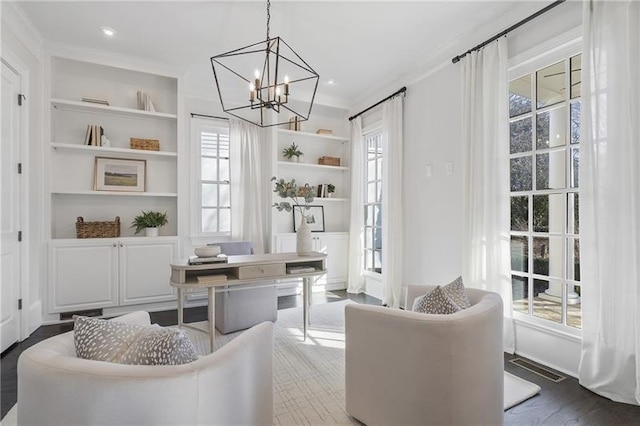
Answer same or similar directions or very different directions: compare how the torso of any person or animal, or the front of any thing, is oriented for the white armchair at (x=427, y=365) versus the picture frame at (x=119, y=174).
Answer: very different directions

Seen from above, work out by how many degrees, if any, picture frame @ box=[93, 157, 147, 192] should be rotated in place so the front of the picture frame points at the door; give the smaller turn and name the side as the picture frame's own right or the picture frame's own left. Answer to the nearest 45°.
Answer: approximately 45° to the picture frame's own right

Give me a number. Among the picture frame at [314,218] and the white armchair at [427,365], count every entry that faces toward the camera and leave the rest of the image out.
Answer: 1

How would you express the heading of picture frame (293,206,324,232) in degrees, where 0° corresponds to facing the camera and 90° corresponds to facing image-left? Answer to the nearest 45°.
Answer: approximately 0°

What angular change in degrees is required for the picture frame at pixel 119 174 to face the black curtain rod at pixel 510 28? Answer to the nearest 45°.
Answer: approximately 45° to its left

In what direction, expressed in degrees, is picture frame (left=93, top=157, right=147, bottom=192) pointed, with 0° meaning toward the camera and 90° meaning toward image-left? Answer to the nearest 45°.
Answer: approximately 0°

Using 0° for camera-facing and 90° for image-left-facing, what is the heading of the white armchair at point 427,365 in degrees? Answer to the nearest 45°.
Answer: approximately 135°

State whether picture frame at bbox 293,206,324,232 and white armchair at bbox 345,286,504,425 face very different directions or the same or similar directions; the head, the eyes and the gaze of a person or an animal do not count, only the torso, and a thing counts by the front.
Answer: very different directions

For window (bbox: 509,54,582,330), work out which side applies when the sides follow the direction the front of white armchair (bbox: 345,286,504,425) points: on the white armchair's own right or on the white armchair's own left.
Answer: on the white armchair's own right

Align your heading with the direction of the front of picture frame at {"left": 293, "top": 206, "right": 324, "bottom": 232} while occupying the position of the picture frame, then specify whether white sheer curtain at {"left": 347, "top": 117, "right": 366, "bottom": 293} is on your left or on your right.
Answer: on your left

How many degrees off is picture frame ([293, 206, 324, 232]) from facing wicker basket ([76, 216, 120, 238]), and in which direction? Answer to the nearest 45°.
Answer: approximately 45° to its right
